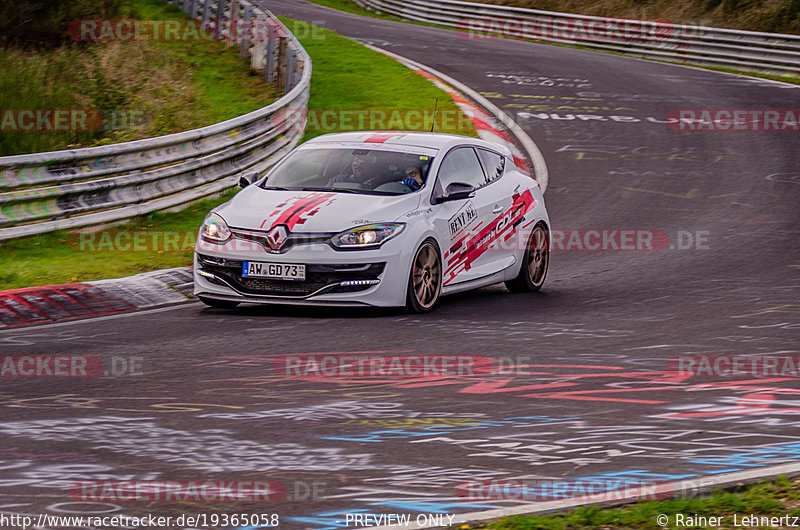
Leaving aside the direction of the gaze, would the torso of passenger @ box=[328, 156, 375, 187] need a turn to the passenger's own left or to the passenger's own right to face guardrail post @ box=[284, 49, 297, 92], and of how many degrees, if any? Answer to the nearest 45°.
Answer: approximately 135° to the passenger's own right

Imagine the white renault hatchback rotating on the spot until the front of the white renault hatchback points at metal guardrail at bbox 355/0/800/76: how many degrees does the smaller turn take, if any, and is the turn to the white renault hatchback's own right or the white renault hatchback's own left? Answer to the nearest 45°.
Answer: approximately 135° to the white renault hatchback's own right

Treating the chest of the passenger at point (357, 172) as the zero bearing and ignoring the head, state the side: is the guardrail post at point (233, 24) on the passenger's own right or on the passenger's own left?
on the passenger's own right

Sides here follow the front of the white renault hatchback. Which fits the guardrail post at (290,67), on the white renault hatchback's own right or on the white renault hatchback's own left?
on the white renault hatchback's own right

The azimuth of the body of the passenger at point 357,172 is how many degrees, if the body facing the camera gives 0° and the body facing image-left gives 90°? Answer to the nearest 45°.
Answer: approximately 45°

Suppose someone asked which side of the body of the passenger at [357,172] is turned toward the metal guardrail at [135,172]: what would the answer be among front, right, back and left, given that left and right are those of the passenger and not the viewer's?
right

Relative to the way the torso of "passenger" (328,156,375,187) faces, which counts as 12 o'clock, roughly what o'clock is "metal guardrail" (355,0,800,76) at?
The metal guardrail is roughly at 5 o'clock from the passenger.

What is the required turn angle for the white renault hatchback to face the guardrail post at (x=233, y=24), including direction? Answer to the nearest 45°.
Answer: approximately 135° to its right

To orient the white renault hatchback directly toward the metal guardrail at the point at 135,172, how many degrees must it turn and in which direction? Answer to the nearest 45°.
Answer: approximately 90° to its right

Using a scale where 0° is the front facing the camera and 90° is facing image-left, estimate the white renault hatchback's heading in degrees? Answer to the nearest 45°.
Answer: approximately 45°
